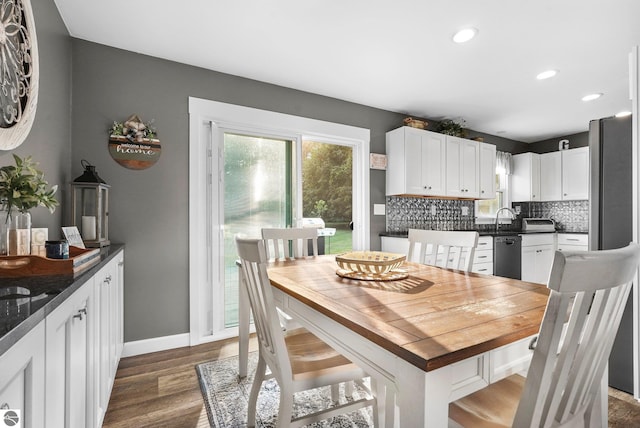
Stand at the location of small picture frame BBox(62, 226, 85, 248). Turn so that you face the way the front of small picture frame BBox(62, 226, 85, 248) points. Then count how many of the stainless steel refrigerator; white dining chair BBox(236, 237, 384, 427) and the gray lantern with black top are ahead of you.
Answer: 2

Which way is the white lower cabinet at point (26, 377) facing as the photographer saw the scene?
facing to the right of the viewer

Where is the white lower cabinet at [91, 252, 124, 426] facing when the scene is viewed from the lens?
facing to the right of the viewer

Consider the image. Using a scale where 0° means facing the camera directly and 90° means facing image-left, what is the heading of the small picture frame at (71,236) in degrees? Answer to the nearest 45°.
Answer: approximately 315°

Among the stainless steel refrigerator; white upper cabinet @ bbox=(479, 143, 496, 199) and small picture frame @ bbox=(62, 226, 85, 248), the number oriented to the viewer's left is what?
1

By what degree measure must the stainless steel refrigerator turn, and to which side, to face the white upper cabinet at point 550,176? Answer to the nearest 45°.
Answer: approximately 90° to its right

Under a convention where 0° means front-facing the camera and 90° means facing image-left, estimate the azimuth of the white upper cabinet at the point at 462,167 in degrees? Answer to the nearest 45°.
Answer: approximately 315°

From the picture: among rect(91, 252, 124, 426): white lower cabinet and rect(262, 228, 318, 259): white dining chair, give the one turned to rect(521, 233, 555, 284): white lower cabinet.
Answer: rect(91, 252, 124, 426): white lower cabinet

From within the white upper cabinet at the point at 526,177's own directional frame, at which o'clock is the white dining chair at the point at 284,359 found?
The white dining chair is roughly at 2 o'clock from the white upper cabinet.

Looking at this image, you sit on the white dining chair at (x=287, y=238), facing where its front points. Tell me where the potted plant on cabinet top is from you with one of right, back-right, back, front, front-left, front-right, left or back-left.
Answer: back-left

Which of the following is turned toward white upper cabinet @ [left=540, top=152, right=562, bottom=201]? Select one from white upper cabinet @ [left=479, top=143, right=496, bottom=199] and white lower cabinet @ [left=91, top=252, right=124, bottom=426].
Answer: the white lower cabinet

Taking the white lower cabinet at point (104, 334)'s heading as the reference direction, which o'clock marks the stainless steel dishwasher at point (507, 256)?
The stainless steel dishwasher is roughly at 12 o'clock from the white lower cabinet.

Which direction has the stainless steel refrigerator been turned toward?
to the viewer's left

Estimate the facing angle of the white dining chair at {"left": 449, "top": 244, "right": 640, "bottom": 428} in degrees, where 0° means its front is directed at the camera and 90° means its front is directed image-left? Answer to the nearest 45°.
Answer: approximately 135°

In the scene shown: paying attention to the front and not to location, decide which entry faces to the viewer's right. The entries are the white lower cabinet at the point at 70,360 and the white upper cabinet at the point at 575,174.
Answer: the white lower cabinet
